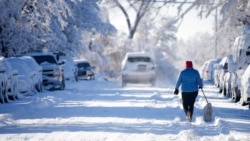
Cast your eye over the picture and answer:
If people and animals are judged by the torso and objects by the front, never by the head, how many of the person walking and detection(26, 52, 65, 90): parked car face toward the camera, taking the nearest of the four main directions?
1

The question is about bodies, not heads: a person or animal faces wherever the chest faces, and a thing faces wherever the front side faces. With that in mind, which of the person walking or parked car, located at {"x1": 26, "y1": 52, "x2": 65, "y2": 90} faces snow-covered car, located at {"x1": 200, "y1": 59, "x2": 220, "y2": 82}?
the person walking

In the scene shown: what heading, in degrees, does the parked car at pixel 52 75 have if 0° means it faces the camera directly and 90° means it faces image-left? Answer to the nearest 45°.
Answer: approximately 0°

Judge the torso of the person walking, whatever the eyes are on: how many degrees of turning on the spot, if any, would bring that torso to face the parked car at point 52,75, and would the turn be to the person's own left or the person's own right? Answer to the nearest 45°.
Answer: approximately 45° to the person's own left

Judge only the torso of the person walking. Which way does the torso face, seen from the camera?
away from the camera

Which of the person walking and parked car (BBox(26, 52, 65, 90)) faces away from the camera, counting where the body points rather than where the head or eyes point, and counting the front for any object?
the person walking
